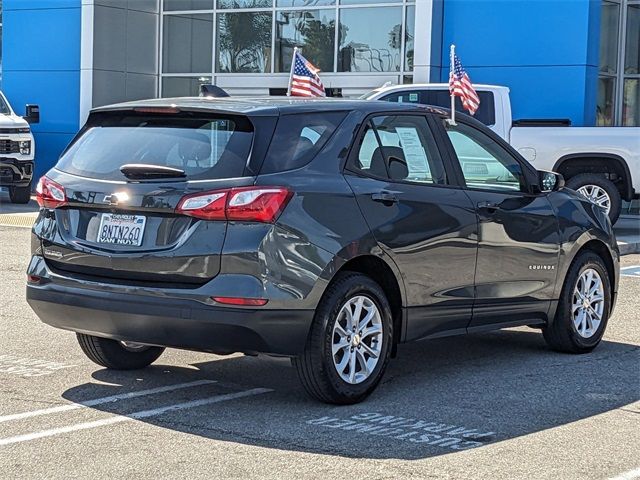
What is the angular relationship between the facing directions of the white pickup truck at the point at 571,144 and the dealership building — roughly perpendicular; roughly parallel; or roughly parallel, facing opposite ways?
roughly perpendicular

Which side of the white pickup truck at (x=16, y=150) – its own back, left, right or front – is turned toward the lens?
front

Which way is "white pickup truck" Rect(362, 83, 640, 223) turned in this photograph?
to the viewer's left

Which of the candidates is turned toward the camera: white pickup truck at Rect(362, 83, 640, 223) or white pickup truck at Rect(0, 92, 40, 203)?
white pickup truck at Rect(0, 92, 40, 203)

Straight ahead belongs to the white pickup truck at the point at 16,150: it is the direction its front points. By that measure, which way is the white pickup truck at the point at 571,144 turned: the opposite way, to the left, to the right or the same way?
to the right

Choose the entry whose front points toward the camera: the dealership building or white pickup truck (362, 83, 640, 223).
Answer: the dealership building

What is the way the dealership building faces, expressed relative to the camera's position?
facing the viewer

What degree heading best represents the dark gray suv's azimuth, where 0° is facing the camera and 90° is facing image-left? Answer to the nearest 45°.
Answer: approximately 225°

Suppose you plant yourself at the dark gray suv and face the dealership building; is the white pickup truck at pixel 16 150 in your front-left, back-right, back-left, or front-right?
front-left

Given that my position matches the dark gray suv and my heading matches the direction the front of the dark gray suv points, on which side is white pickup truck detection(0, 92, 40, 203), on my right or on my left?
on my left

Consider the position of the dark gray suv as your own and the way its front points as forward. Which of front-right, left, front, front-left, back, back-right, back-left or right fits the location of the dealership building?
front-left

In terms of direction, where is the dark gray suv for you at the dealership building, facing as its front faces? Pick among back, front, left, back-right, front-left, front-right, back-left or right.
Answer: front

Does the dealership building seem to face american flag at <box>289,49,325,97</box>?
yes

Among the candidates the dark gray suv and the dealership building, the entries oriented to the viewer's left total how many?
0
